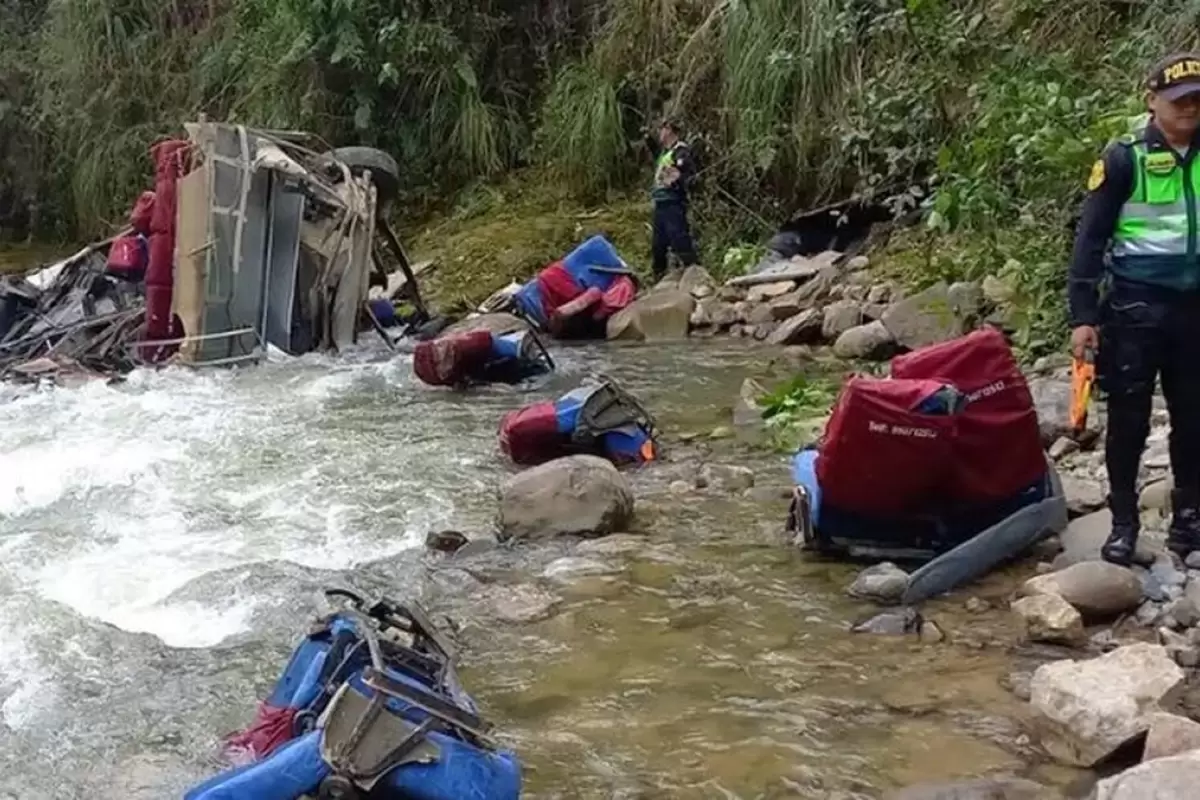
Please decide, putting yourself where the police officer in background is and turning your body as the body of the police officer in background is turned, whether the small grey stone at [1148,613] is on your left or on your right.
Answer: on your left

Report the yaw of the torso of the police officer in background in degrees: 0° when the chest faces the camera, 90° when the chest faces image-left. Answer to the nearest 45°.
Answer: approximately 45°

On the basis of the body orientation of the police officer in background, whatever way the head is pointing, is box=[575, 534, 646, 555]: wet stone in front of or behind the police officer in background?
in front

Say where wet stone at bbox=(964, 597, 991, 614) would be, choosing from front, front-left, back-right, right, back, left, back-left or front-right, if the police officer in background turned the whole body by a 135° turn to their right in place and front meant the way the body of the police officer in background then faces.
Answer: back

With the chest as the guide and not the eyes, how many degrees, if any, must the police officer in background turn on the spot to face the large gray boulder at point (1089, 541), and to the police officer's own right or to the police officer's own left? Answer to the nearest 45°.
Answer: approximately 45° to the police officer's own left

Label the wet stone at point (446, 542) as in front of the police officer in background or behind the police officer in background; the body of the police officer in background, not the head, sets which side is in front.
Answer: in front

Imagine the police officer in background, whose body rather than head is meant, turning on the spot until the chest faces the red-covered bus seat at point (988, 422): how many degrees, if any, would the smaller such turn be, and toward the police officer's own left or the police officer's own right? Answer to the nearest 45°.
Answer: approximately 45° to the police officer's own left

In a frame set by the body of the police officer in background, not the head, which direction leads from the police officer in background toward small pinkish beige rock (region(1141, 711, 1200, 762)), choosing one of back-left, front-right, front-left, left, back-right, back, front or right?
front-left

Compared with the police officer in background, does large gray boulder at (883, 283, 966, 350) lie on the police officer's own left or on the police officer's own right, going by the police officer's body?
on the police officer's own left

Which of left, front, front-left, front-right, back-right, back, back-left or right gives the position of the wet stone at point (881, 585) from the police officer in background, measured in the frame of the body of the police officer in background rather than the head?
front-left
